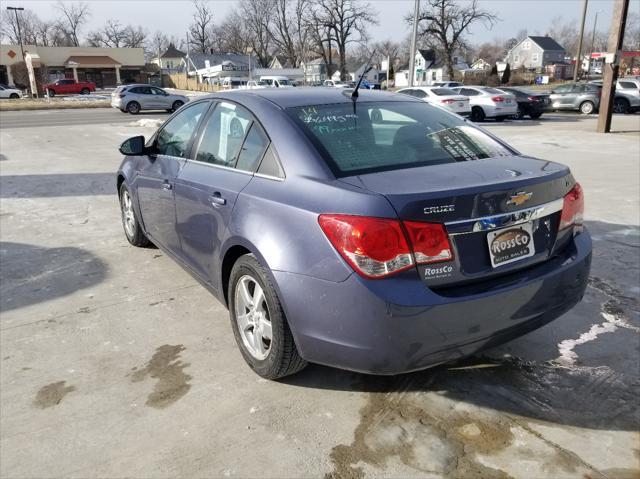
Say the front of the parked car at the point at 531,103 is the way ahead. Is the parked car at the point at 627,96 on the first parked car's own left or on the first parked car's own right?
on the first parked car's own right

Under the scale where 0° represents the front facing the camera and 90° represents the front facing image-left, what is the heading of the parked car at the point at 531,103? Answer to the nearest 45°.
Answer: approximately 135°

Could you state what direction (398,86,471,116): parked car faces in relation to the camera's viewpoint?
facing away from the viewer and to the left of the viewer

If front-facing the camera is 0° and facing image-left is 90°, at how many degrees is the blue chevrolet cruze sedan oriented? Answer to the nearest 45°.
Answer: approximately 135°

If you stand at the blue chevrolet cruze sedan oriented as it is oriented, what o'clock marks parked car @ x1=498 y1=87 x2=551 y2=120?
The parked car is roughly at 2 o'clock from the blue chevrolet cruze sedan.

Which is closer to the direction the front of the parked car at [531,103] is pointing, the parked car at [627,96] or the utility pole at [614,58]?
the parked car

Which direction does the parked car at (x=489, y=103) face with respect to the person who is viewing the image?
facing away from the viewer and to the left of the viewer
